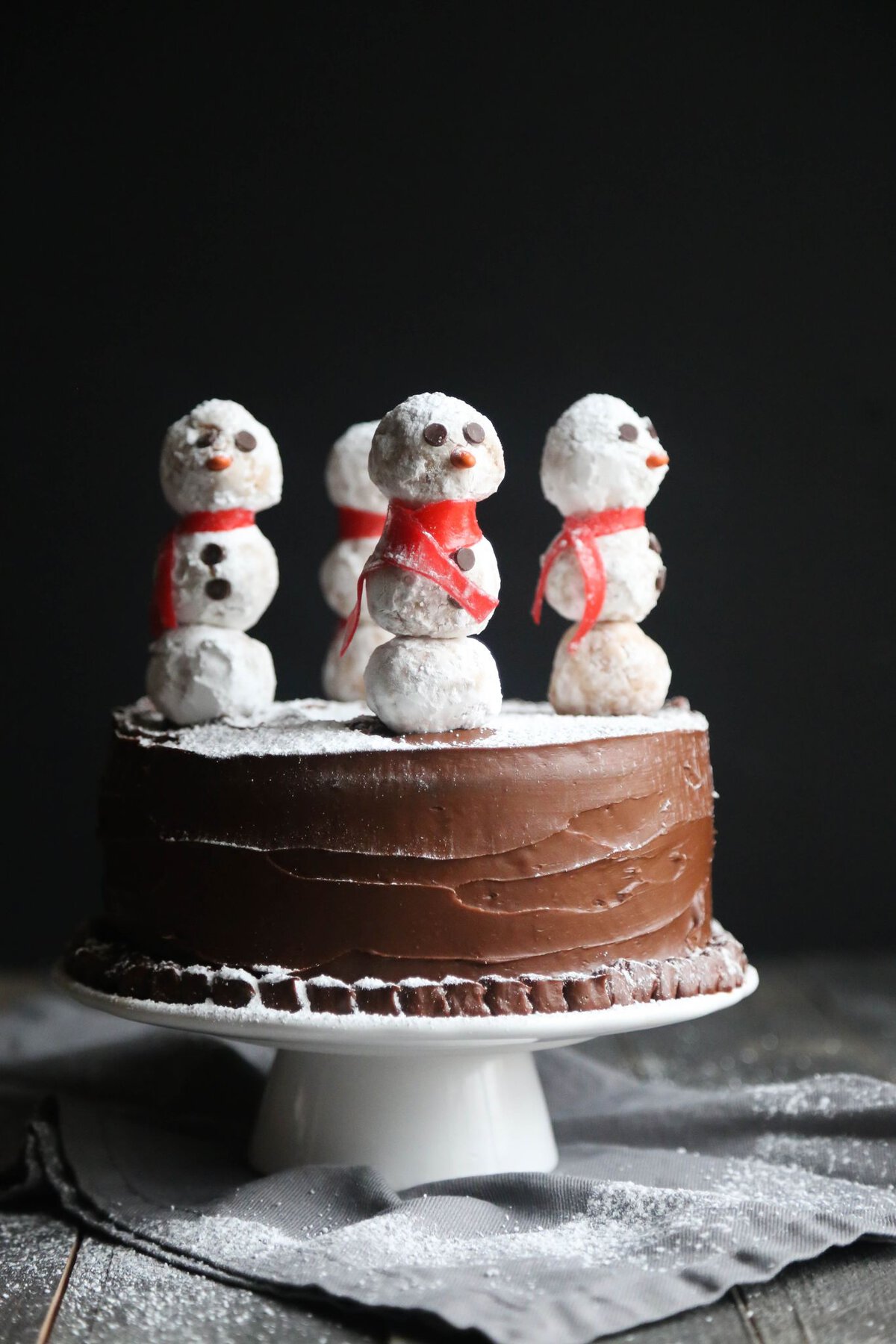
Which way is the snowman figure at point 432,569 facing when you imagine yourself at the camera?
facing the viewer and to the right of the viewer

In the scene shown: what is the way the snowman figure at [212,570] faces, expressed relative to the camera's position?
facing the viewer
